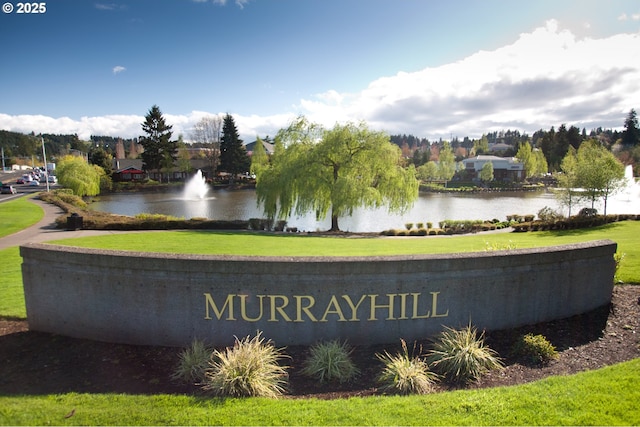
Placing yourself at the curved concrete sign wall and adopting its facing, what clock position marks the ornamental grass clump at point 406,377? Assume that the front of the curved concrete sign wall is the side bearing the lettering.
The ornamental grass clump is roughly at 10 o'clock from the curved concrete sign wall.

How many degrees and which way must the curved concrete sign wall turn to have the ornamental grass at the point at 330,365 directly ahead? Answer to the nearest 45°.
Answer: approximately 45° to its left

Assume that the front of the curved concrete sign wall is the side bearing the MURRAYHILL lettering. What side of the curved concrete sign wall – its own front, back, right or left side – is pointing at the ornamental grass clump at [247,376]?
front

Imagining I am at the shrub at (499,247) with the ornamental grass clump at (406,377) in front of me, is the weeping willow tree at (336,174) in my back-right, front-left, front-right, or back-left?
back-right

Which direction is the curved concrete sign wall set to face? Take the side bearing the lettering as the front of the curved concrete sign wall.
toward the camera

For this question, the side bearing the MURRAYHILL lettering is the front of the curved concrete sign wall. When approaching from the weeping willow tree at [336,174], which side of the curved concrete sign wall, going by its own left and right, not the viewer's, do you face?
back

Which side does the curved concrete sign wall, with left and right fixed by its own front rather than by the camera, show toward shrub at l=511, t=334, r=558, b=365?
left

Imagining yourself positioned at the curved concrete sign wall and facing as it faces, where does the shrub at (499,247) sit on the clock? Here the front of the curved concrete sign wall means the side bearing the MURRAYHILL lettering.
The shrub is roughly at 8 o'clock from the curved concrete sign wall.

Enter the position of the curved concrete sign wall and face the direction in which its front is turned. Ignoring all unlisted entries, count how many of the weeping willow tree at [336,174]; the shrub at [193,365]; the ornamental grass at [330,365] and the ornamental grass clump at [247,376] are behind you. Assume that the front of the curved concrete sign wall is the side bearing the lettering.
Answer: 1

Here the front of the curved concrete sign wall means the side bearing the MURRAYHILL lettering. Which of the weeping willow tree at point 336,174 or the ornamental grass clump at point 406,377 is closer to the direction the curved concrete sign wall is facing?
the ornamental grass clump

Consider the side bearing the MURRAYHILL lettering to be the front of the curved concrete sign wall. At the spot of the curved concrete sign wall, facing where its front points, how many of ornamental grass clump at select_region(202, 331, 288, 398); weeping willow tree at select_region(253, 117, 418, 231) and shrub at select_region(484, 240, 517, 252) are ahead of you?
1
